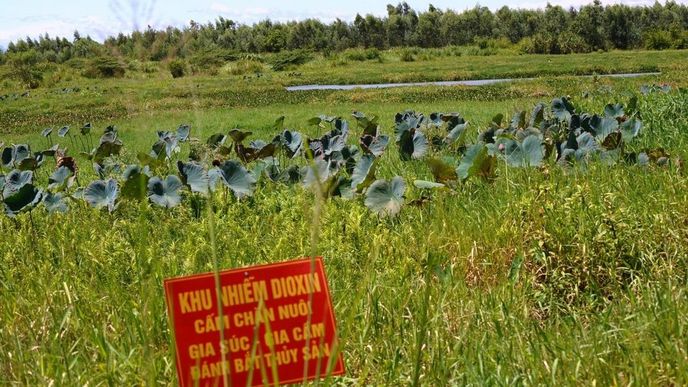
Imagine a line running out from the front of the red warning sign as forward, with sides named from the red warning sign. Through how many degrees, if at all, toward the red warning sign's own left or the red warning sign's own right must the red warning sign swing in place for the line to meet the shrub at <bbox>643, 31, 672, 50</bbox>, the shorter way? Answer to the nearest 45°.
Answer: approximately 135° to the red warning sign's own left

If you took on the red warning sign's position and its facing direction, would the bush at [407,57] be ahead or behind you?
behind

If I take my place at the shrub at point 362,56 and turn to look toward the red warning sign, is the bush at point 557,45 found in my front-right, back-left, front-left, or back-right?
back-left

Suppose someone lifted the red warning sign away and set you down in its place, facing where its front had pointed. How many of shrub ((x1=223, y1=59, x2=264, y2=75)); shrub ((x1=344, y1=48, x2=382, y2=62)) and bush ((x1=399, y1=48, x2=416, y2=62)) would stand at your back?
3

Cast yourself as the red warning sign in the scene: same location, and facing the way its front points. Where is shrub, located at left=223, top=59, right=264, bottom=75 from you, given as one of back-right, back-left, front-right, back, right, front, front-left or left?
back

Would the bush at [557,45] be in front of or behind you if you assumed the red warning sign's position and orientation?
behind

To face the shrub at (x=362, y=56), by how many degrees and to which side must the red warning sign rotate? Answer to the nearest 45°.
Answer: approximately 180°
